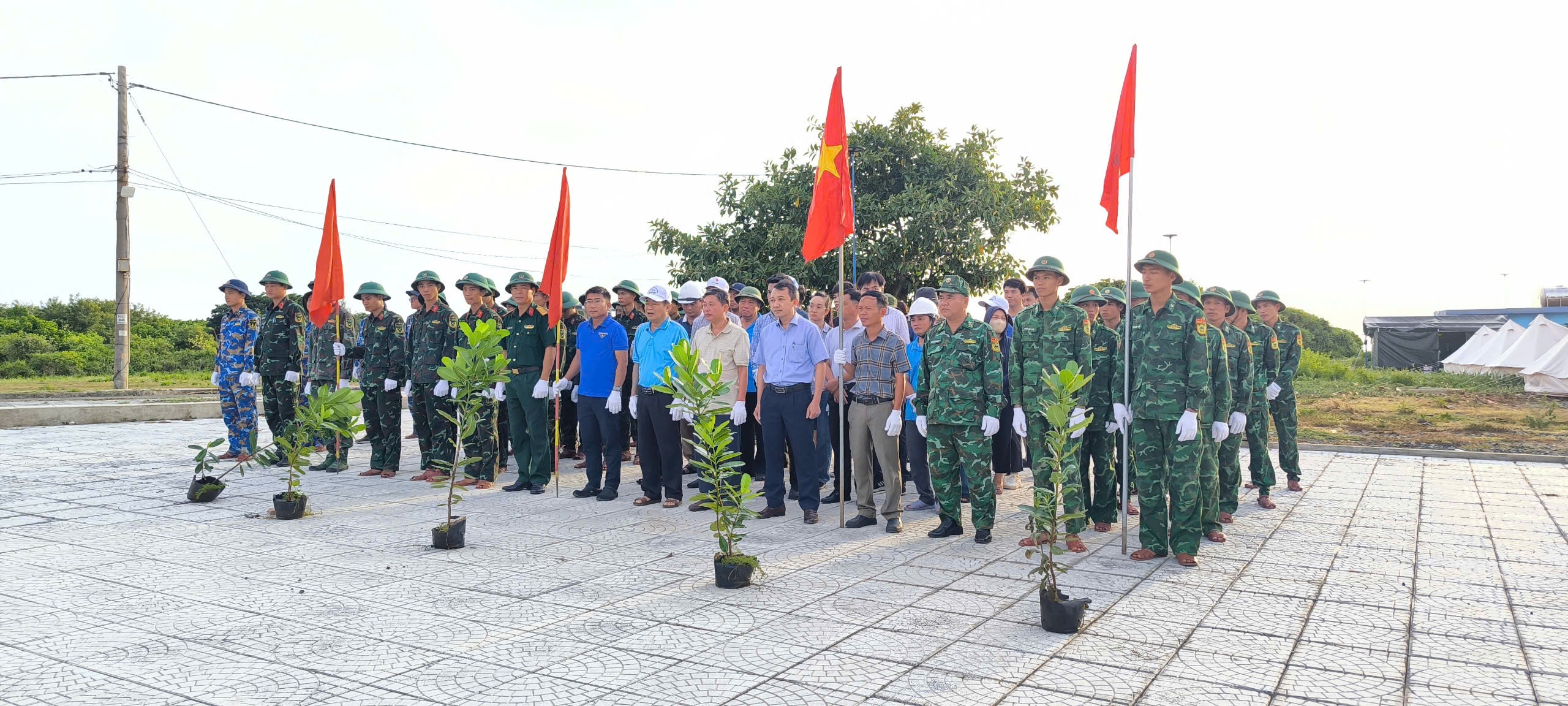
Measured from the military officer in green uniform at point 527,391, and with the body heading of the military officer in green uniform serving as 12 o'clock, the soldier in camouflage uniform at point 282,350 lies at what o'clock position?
The soldier in camouflage uniform is roughly at 3 o'clock from the military officer in green uniform.

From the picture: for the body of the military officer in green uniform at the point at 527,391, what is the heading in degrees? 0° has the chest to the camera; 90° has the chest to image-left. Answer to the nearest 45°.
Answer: approximately 45°

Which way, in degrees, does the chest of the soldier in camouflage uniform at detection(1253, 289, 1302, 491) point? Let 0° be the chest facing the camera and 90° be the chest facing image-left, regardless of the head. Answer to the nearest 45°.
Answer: approximately 45°

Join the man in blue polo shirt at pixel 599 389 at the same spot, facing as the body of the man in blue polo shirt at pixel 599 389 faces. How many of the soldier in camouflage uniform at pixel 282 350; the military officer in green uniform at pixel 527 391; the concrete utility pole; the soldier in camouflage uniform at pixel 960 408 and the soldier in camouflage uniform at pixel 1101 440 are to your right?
3

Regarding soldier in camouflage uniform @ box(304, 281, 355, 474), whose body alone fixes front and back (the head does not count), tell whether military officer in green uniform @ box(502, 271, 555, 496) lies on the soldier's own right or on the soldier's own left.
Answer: on the soldier's own left

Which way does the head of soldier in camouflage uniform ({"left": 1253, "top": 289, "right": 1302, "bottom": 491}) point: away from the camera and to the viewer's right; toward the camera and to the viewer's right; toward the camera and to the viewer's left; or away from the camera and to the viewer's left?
toward the camera and to the viewer's left

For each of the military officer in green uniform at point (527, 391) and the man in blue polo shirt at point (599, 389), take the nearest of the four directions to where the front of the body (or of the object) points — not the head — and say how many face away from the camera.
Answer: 0

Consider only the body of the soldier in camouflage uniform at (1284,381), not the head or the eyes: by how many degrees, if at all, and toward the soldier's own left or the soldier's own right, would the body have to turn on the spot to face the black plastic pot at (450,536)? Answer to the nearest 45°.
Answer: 0° — they already face it
